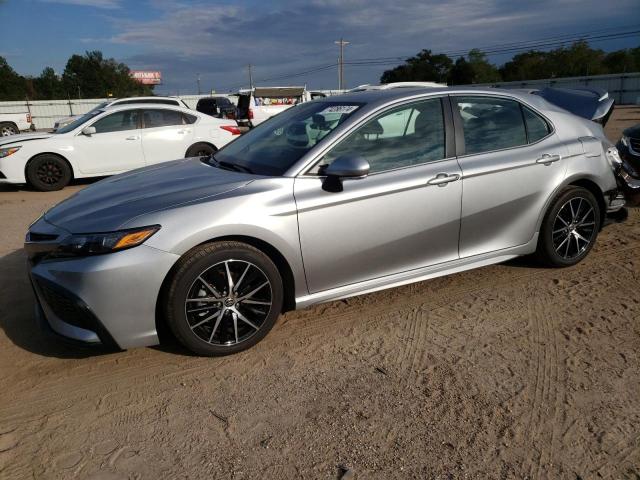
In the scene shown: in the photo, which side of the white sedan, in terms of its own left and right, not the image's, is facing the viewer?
left

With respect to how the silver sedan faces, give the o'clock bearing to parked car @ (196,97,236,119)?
The parked car is roughly at 4 o'clock from the silver sedan.

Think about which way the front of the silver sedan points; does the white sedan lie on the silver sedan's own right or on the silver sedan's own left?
on the silver sedan's own right

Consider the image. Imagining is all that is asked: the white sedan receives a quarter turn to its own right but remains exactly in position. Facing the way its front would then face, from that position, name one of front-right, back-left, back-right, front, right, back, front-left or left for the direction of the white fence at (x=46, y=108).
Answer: front

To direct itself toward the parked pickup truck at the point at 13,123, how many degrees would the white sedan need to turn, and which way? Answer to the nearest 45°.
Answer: approximately 90° to its right

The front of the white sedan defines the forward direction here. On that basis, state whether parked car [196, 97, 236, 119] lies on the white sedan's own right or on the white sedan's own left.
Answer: on the white sedan's own right

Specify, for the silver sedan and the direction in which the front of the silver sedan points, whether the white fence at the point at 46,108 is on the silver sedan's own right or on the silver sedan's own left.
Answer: on the silver sedan's own right

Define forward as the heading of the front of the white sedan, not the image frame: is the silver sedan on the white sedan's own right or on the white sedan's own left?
on the white sedan's own left

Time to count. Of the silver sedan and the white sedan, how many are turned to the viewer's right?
0

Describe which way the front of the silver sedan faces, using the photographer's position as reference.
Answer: facing the viewer and to the left of the viewer

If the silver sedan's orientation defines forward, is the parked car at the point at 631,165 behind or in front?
behind
